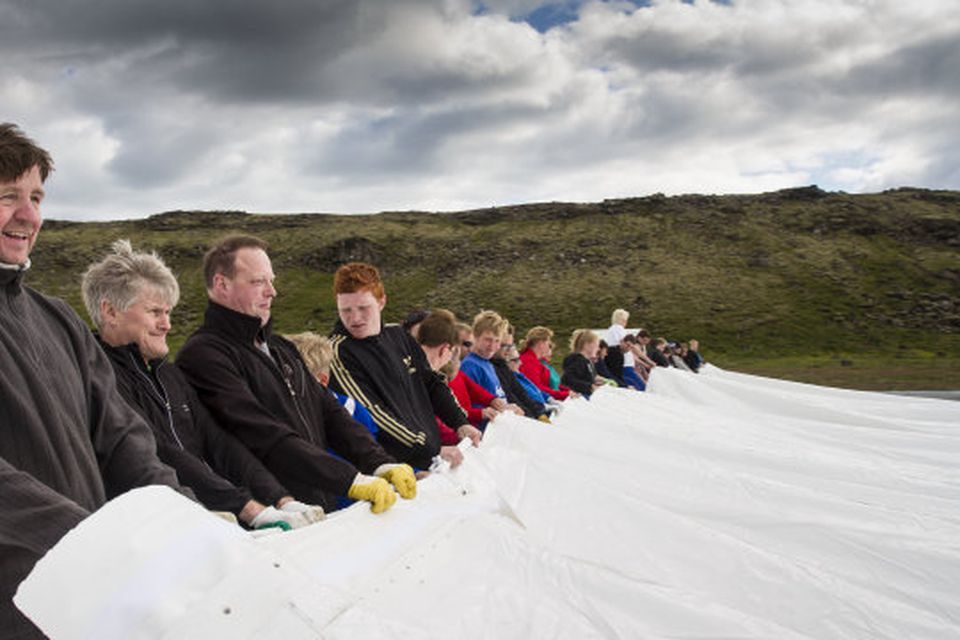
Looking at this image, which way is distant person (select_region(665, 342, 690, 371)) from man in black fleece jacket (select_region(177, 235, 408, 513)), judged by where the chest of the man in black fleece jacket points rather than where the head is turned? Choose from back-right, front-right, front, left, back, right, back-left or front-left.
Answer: left

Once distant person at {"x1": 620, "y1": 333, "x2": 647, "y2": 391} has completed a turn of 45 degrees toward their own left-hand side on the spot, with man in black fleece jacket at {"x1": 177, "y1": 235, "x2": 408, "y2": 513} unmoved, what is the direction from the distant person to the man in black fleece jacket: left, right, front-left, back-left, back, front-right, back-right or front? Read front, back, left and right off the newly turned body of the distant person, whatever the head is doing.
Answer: right

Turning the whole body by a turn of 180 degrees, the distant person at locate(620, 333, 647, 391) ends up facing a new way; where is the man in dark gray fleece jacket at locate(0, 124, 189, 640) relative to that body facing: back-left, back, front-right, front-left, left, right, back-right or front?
back-left

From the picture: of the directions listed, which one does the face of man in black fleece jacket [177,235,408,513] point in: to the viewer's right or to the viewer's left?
to the viewer's right

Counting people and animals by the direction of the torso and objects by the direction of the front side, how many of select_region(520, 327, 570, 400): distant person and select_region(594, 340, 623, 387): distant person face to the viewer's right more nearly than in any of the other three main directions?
2

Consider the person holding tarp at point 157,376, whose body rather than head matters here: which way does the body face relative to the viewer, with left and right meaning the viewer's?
facing the viewer and to the right of the viewer

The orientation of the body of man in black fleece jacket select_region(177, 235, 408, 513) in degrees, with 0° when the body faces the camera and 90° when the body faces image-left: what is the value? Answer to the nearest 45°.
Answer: approximately 315°

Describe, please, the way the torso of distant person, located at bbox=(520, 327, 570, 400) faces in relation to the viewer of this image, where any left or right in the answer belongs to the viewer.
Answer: facing to the right of the viewer

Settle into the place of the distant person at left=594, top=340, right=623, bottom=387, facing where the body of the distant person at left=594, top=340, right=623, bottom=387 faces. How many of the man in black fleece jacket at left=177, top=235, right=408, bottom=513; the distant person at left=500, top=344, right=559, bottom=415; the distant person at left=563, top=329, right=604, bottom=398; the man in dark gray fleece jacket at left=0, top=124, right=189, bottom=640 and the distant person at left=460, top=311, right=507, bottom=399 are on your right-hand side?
5

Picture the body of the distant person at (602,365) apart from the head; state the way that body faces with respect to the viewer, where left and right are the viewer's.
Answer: facing to the right of the viewer

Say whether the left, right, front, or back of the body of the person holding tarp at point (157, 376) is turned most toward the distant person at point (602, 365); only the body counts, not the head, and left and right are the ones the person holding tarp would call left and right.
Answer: left

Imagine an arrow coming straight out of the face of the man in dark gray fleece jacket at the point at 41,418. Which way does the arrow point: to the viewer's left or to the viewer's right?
to the viewer's right

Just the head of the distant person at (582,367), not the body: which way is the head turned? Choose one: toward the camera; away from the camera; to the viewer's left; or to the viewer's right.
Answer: to the viewer's right
